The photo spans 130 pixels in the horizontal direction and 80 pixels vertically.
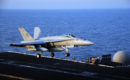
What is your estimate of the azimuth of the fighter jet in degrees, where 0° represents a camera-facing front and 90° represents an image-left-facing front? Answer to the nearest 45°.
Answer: approximately 315°
